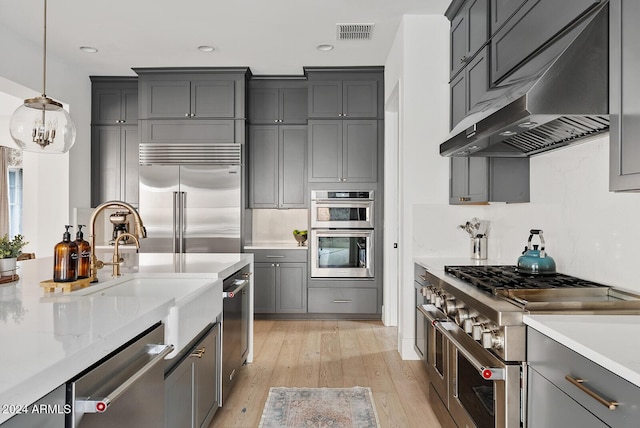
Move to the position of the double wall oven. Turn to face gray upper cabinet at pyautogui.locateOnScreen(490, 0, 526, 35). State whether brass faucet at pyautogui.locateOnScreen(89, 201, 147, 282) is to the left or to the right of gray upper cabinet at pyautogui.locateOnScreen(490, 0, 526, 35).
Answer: right

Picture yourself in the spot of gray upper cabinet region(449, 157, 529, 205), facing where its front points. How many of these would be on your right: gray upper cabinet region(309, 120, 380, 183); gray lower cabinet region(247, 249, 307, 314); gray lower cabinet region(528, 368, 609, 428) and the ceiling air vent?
3

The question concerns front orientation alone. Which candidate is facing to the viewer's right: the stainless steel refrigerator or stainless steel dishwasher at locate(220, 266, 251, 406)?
the stainless steel dishwasher

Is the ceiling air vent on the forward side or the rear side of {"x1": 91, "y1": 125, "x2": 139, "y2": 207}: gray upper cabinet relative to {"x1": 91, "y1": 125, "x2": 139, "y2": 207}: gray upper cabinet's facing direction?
on the forward side

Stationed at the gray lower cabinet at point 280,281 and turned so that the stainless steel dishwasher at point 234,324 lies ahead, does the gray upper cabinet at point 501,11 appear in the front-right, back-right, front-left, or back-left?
front-left

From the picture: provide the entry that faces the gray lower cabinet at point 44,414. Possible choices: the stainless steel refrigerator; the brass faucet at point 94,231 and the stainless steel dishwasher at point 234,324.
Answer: the stainless steel refrigerator

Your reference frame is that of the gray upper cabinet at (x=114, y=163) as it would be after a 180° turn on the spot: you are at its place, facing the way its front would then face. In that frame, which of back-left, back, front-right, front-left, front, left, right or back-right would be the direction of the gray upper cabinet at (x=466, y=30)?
back-right

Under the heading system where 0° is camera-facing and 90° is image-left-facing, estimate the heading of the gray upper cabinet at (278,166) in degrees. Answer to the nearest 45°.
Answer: approximately 0°

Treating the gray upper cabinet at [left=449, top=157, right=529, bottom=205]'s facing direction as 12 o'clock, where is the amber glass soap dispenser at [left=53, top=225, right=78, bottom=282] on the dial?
The amber glass soap dispenser is roughly at 12 o'clock from the gray upper cabinet.

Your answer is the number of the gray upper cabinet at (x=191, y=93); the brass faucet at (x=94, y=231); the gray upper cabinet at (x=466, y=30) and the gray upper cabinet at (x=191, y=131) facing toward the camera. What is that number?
2

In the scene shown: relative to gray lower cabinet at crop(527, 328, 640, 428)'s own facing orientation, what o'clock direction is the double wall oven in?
The double wall oven is roughly at 3 o'clock from the gray lower cabinet.

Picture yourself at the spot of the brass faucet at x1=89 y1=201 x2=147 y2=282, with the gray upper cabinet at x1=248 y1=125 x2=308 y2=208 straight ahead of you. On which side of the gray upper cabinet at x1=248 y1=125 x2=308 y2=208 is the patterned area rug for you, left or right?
right

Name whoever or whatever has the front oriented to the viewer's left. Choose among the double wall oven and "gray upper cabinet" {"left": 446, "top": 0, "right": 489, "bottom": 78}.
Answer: the gray upper cabinet

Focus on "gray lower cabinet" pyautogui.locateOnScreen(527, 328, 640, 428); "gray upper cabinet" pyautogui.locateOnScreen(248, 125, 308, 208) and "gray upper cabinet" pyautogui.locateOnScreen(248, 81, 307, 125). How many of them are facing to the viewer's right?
0

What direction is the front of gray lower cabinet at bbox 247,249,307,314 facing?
toward the camera

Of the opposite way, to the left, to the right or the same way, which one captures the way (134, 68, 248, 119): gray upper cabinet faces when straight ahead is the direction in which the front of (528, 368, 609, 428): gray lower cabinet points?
to the left

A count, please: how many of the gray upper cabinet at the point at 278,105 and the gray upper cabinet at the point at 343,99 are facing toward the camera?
2

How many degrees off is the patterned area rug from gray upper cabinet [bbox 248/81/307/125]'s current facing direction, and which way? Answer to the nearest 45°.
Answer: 0° — it already faces it

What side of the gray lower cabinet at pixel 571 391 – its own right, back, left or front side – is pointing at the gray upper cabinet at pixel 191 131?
right

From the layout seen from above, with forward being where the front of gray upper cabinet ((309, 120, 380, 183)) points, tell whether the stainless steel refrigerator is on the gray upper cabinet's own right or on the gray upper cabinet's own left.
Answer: on the gray upper cabinet's own right

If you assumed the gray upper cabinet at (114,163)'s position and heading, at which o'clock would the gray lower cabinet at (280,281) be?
the gray lower cabinet at (280,281) is roughly at 10 o'clock from the gray upper cabinet at (114,163).

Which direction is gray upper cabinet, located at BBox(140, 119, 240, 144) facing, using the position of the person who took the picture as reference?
facing the viewer
